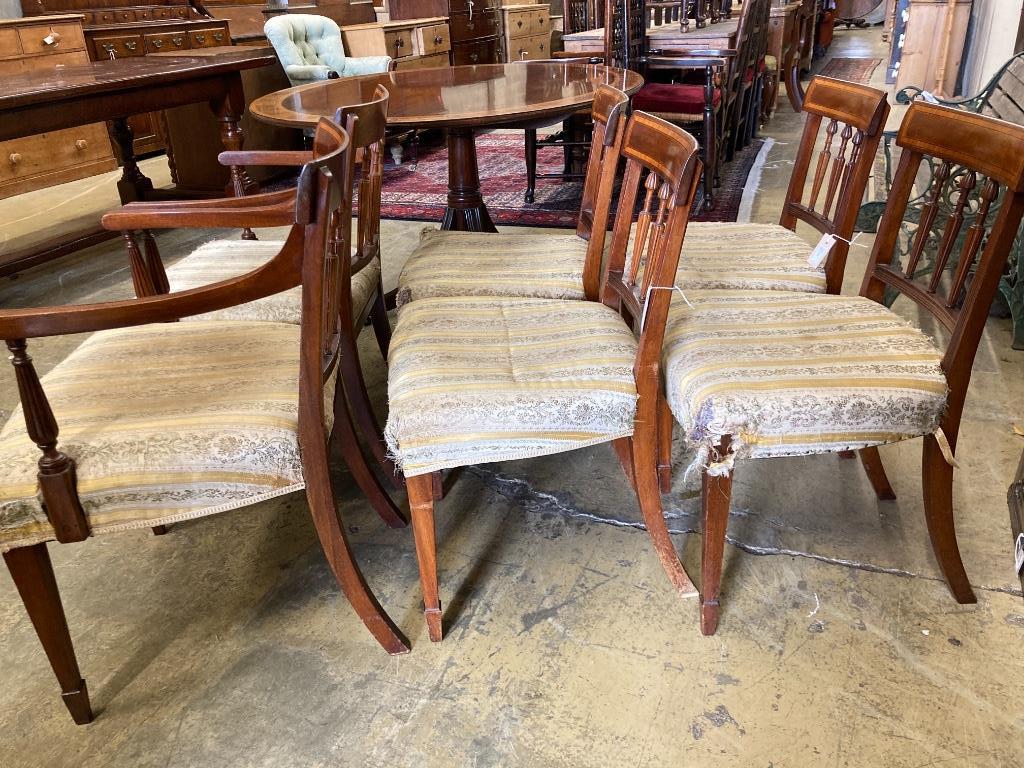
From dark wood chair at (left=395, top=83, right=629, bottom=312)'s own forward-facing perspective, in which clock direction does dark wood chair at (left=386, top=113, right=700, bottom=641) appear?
dark wood chair at (left=386, top=113, right=700, bottom=641) is roughly at 9 o'clock from dark wood chair at (left=395, top=83, right=629, bottom=312).

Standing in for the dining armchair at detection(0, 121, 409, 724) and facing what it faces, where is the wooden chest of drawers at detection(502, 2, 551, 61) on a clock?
The wooden chest of drawers is roughly at 4 o'clock from the dining armchair.

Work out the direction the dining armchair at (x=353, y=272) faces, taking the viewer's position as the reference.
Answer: facing to the left of the viewer

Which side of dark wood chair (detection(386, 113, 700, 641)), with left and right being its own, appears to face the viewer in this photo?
left

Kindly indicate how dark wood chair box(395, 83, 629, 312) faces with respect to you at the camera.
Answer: facing to the left of the viewer

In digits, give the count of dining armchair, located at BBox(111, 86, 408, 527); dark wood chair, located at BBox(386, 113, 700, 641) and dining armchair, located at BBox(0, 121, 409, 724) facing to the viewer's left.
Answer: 3

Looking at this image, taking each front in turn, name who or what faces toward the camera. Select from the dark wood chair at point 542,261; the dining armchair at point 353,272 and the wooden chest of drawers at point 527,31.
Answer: the wooden chest of drawers

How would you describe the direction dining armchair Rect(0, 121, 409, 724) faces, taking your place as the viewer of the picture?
facing to the left of the viewer

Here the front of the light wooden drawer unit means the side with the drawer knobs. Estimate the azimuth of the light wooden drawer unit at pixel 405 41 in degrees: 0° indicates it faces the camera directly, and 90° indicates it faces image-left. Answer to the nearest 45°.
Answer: approximately 315°

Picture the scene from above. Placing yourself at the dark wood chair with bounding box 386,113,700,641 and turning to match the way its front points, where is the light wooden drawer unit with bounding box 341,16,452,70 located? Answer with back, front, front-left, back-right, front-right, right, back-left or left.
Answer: right

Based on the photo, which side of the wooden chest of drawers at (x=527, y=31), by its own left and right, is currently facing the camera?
front

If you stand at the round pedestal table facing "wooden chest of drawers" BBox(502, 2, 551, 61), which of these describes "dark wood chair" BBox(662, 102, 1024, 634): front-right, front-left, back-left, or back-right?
back-right

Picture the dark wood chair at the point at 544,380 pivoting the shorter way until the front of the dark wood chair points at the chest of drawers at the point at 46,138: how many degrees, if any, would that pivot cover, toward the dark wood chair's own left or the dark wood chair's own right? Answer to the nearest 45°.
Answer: approximately 45° to the dark wood chair's own right

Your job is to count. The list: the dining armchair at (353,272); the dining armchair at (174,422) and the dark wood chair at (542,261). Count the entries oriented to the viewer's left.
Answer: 3

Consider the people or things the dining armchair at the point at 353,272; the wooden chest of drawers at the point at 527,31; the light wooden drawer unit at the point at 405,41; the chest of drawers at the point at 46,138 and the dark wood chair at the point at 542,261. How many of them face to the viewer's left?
2

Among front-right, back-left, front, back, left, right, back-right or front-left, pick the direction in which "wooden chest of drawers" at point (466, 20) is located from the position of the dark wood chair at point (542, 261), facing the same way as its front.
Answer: right
